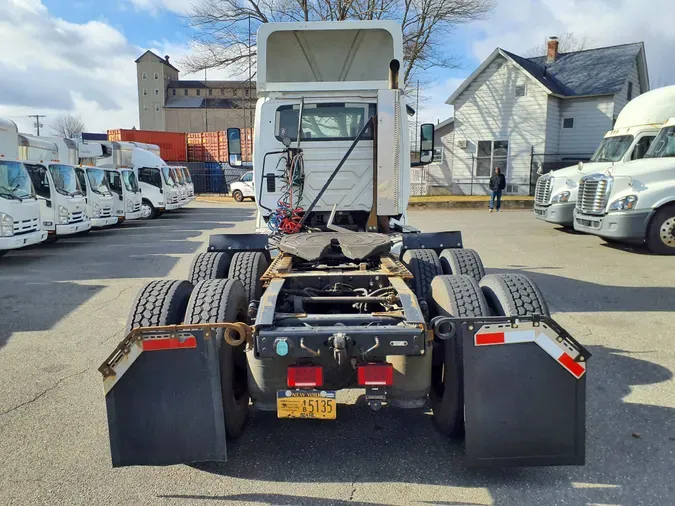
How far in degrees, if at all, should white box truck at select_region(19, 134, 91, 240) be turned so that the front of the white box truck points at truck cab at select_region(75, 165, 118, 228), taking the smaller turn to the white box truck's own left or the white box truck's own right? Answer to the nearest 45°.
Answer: approximately 90° to the white box truck's own left

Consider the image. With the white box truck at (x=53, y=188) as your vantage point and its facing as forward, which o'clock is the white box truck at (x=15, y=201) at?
the white box truck at (x=15, y=201) is roughly at 2 o'clock from the white box truck at (x=53, y=188).

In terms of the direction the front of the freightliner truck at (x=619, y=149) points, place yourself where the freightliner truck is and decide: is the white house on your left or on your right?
on your right

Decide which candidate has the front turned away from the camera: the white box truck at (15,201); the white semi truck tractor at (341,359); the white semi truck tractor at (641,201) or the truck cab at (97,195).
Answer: the white semi truck tractor at (341,359)

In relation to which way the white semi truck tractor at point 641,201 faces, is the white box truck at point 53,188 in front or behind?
in front

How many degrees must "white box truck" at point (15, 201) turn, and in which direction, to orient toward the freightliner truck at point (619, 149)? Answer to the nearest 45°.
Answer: approximately 45° to its left

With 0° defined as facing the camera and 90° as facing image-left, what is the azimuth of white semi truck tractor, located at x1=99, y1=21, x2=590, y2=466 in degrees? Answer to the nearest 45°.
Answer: approximately 180°

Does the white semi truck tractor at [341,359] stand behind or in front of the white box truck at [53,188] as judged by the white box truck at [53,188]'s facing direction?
in front

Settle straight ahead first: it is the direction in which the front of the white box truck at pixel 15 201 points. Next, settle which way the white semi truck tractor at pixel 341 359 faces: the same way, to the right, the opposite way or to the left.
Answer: to the left

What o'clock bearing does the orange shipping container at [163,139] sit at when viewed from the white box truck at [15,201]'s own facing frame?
The orange shipping container is roughly at 8 o'clock from the white box truck.
